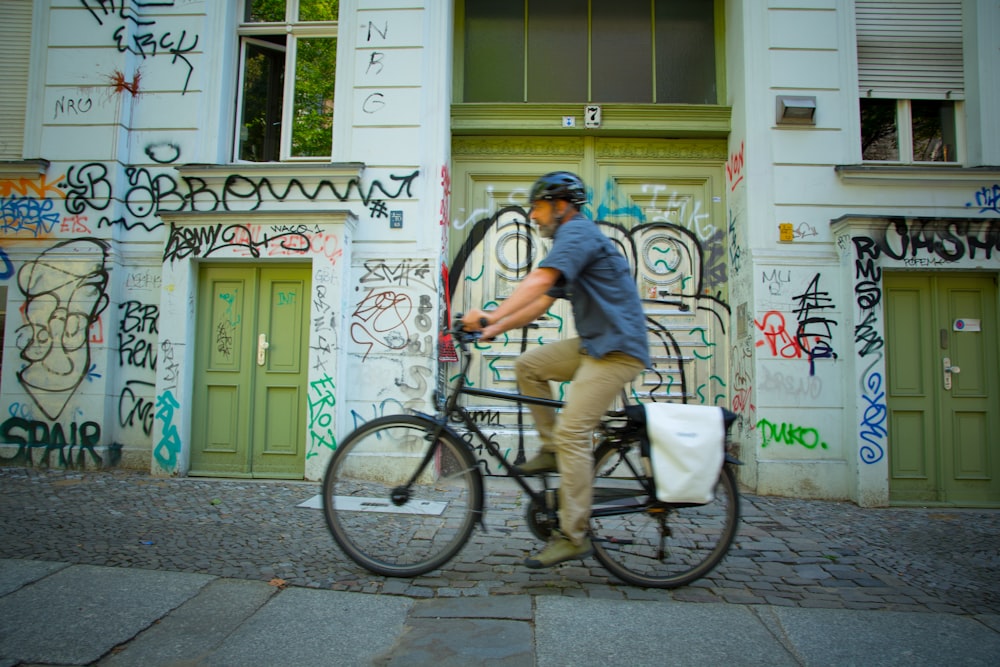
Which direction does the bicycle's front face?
to the viewer's left

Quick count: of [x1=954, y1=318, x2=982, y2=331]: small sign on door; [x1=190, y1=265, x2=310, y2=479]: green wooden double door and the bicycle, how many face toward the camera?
2

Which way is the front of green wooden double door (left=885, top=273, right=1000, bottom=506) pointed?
toward the camera

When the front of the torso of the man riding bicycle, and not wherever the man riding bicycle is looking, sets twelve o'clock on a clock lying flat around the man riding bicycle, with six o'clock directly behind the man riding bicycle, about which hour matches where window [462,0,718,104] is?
The window is roughly at 3 o'clock from the man riding bicycle.

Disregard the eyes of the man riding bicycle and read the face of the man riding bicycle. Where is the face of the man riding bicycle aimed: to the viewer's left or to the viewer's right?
to the viewer's left

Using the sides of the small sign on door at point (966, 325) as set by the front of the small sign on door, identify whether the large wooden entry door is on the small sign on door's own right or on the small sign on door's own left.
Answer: on the small sign on door's own right

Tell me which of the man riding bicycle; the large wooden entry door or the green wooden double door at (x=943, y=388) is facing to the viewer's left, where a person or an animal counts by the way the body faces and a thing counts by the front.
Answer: the man riding bicycle

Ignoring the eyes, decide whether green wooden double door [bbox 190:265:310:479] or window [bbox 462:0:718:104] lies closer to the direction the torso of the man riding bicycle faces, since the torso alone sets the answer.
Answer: the green wooden double door

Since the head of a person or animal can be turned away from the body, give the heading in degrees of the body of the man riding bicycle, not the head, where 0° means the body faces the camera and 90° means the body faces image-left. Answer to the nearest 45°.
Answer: approximately 90°

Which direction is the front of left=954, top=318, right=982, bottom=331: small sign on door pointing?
toward the camera

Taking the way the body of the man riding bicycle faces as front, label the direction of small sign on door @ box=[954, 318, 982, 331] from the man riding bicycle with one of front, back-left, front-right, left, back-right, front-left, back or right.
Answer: back-right

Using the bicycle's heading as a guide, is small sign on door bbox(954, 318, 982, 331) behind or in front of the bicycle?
behind

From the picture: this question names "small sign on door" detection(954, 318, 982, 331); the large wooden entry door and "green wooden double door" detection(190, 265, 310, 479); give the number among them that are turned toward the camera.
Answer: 3

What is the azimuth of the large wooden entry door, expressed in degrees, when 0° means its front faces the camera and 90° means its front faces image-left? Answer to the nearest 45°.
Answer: approximately 0°

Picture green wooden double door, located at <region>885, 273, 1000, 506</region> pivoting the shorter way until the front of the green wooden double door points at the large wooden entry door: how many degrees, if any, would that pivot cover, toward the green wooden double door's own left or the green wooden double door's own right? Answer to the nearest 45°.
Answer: approximately 90° to the green wooden double door's own right

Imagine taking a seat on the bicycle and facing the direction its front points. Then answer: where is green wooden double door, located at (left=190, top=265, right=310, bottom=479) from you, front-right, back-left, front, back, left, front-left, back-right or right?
front-right
